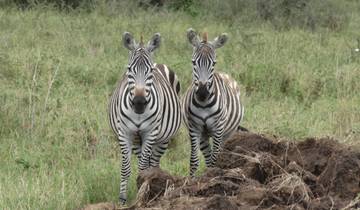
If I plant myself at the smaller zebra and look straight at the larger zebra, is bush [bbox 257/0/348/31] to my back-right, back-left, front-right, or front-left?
back-right

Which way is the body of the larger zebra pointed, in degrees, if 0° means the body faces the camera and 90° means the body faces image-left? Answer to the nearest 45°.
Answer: approximately 0°

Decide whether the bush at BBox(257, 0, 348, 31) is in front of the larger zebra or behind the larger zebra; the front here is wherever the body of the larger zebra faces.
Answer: behind

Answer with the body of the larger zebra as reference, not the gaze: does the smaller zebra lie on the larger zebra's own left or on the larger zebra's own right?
on the larger zebra's own left
